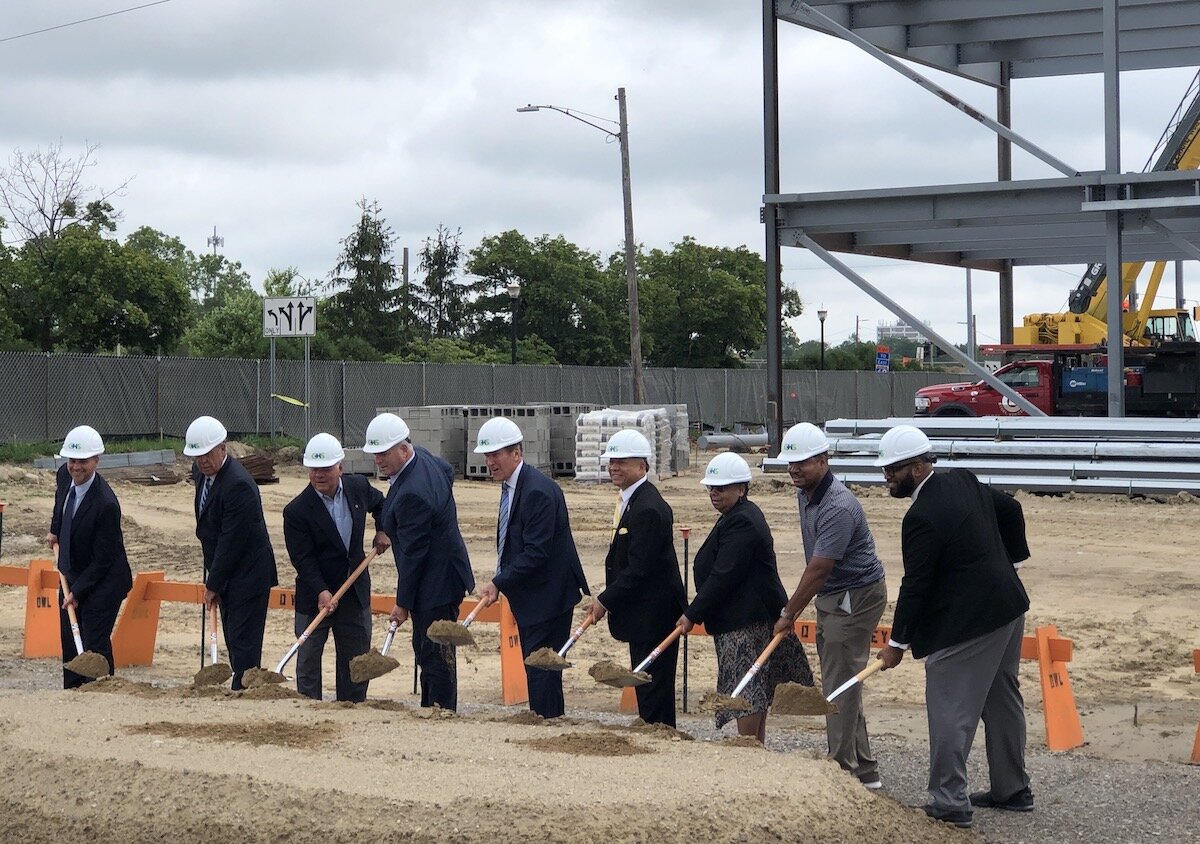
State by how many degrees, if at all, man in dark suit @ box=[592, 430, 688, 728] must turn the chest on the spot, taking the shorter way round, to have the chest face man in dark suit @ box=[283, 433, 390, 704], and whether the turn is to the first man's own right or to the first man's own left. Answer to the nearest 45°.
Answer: approximately 90° to the first man's own right

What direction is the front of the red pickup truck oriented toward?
to the viewer's left

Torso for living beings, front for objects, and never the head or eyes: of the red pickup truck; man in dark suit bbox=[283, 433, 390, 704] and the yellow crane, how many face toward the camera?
1

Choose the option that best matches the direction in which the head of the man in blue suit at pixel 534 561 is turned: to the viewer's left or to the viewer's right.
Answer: to the viewer's left

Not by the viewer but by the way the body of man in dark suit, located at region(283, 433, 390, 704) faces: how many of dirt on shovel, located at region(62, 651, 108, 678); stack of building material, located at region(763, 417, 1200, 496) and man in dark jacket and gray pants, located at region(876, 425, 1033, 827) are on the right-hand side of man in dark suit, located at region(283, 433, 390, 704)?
1

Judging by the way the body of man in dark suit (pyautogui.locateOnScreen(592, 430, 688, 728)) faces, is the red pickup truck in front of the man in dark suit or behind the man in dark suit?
behind

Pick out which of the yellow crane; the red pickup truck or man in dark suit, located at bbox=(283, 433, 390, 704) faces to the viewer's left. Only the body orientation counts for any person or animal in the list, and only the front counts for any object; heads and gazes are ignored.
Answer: the red pickup truck

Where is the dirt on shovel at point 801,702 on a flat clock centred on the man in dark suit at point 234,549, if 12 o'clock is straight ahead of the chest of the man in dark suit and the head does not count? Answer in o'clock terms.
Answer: The dirt on shovel is roughly at 9 o'clock from the man in dark suit.

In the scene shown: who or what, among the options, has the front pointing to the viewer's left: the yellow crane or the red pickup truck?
the red pickup truck

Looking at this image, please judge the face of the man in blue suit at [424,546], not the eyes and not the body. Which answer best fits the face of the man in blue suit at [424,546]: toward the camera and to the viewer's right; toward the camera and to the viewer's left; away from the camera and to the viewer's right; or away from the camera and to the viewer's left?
toward the camera and to the viewer's left

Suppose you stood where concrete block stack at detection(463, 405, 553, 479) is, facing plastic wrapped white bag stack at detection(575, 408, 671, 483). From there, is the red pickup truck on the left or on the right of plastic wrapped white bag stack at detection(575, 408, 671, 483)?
left
